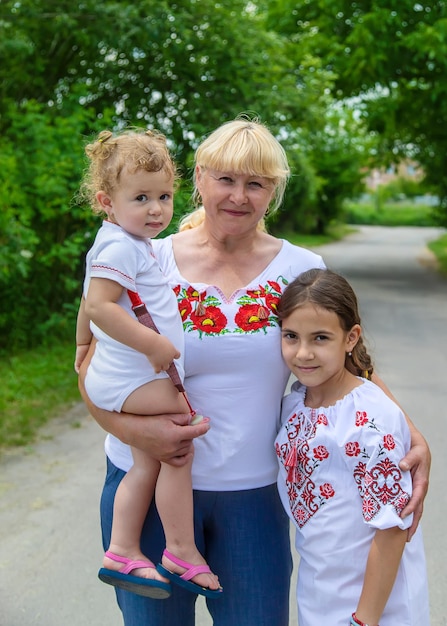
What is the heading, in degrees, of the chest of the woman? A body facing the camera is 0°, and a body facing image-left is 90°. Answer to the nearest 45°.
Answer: approximately 0°
